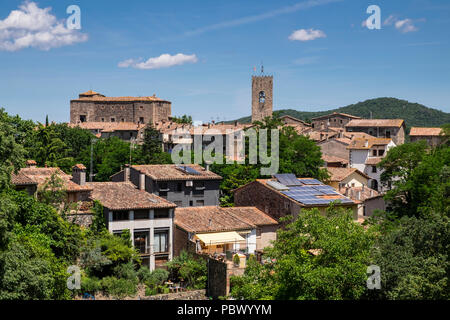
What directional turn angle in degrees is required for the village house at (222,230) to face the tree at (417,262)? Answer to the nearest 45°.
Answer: approximately 45° to its left

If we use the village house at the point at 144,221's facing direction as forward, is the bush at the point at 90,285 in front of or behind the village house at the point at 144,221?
in front

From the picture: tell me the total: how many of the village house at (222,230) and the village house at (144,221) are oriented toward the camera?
2

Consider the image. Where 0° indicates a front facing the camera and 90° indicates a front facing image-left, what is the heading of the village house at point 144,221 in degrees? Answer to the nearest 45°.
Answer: approximately 0°

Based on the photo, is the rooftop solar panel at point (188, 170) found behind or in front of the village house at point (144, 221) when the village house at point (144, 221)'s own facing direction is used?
behind

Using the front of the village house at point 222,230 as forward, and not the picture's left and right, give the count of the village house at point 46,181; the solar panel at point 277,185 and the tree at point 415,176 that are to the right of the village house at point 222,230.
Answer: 1

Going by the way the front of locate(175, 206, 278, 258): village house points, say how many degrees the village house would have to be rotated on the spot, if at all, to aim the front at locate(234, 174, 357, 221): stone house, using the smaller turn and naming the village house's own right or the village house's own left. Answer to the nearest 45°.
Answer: approximately 135° to the village house's own left

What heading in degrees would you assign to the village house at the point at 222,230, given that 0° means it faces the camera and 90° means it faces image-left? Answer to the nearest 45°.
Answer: approximately 0°

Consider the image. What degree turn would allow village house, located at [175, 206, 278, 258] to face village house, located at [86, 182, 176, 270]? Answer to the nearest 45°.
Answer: approximately 90° to its right

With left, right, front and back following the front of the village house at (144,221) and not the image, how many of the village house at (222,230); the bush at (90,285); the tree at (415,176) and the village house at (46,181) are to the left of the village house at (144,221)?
2

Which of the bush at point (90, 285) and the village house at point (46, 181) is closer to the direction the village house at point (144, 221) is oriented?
the bush

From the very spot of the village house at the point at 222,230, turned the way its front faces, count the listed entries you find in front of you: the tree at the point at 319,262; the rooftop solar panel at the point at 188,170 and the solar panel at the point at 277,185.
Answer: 1

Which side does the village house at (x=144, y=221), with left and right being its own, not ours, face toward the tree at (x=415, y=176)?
left
